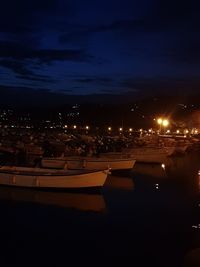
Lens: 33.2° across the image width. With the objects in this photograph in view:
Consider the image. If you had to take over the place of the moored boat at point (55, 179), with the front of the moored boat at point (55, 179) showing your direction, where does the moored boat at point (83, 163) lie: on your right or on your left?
on your left

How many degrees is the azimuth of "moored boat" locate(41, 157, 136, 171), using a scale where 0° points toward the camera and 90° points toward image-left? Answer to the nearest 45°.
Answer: approximately 270°

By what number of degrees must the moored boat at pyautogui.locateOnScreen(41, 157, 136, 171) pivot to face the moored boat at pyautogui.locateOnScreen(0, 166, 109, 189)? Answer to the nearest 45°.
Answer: approximately 90° to its right

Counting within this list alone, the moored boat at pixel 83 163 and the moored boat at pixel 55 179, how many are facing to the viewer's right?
2

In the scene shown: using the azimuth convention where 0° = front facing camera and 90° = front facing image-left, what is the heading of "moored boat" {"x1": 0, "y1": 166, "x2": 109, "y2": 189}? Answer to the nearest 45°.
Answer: approximately 270°
